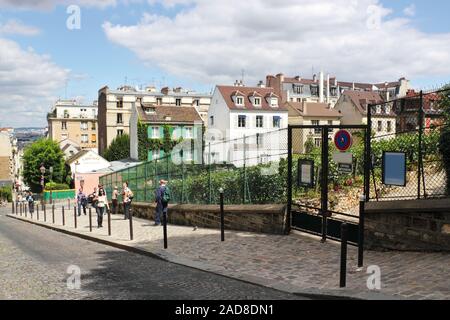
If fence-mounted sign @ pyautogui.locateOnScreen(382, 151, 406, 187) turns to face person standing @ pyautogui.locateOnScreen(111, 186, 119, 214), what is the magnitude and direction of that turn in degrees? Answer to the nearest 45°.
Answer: approximately 135° to its right

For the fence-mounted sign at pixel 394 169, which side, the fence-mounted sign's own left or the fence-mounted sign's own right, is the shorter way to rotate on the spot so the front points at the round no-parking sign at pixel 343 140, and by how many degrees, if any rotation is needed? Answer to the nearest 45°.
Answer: approximately 135° to the fence-mounted sign's own right

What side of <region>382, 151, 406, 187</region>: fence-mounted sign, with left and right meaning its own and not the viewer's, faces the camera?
front

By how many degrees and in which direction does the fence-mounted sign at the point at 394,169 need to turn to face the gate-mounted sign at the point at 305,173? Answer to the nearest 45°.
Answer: approximately 135° to its right

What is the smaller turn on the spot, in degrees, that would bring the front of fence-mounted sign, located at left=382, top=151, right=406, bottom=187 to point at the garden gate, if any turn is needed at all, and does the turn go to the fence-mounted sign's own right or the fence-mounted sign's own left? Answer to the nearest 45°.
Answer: approximately 135° to the fence-mounted sign's own right
